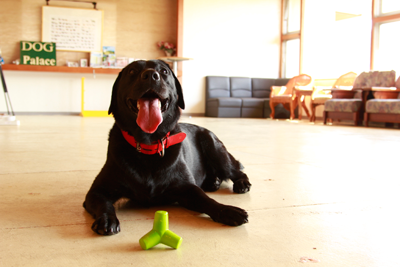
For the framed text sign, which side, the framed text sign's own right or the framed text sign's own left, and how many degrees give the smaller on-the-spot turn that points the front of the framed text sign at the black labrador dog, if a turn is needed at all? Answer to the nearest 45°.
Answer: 0° — it already faces it

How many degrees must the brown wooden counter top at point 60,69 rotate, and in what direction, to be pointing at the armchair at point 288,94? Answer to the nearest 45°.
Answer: approximately 90° to its left

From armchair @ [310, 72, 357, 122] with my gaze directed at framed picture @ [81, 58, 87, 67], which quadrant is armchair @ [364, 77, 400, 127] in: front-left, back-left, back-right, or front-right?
back-left

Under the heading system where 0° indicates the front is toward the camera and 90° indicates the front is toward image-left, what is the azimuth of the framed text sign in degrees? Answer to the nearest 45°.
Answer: approximately 0°

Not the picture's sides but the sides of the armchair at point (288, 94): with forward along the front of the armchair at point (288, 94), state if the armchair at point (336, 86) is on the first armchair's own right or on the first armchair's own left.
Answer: on the first armchair's own left

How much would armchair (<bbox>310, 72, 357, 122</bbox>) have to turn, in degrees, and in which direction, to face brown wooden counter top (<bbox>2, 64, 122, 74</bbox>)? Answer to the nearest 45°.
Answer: approximately 45° to its right

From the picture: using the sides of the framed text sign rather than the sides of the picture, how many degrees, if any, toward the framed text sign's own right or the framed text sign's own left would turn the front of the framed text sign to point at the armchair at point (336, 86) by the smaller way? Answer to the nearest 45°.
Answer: approximately 45° to the framed text sign's own left

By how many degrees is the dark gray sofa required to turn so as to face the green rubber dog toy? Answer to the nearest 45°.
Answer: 0° — it already faces it
